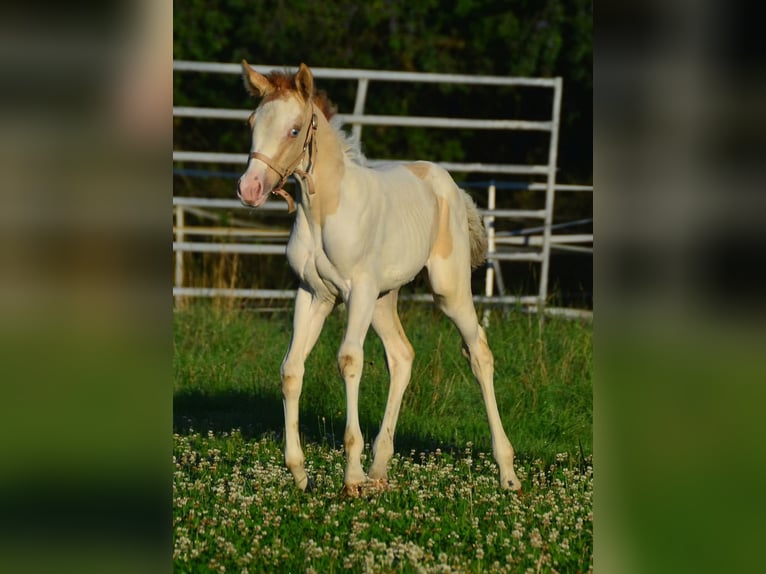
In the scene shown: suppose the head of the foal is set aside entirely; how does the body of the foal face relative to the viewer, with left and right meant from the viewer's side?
facing the viewer and to the left of the viewer
